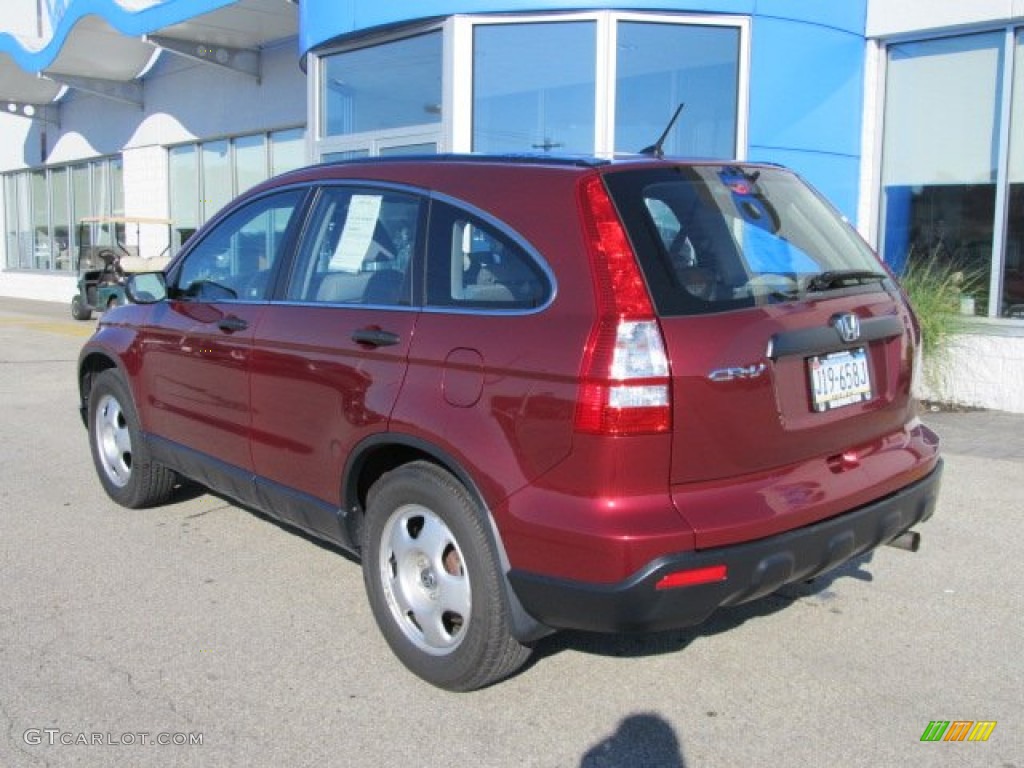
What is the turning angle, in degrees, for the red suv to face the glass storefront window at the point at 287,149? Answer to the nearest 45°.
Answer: approximately 45° to its right

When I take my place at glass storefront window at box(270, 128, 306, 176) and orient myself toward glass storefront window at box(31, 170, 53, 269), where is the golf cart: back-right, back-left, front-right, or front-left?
front-left

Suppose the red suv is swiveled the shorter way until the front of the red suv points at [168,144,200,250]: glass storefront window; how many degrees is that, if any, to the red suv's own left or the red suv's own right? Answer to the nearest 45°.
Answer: approximately 45° to the red suv's own right

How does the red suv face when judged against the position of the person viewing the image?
facing away from the viewer and to the left of the viewer

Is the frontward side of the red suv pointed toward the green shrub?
no

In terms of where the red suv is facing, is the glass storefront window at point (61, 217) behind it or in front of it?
in front

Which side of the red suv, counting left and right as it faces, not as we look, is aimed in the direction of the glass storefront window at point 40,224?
front

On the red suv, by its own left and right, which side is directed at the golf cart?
front

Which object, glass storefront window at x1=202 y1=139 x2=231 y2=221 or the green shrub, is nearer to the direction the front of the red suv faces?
the glass storefront window

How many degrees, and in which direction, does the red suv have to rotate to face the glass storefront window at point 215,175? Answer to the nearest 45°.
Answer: approximately 45° to its right
